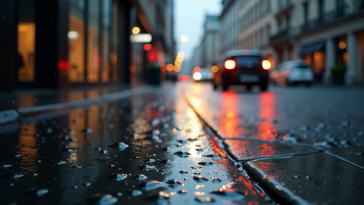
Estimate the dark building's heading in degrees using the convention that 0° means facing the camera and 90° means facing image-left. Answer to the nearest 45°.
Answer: approximately 315°

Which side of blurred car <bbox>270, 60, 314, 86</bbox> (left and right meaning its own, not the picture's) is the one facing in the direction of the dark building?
left

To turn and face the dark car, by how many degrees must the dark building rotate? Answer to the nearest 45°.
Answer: approximately 45° to its left

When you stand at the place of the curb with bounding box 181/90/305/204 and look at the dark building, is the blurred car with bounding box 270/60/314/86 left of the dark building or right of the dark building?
right

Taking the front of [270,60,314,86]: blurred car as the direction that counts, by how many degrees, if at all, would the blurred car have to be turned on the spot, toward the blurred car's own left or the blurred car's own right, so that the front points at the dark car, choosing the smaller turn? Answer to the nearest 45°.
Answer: approximately 135° to the blurred car's own left

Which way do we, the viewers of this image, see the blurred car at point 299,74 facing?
facing away from the viewer and to the left of the viewer

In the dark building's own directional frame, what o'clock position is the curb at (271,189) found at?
The curb is roughly at 1 o'clock from the dark building.
